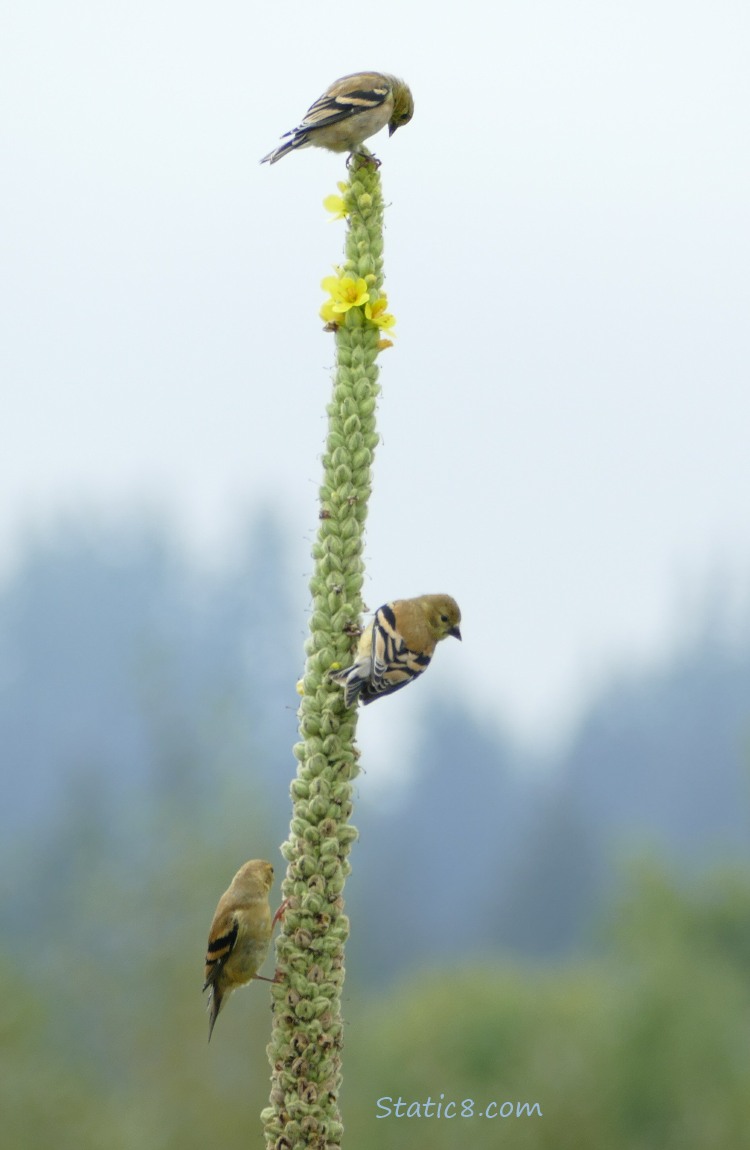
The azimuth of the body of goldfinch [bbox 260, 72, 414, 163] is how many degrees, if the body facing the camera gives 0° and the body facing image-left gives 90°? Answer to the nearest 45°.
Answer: approximately 270°
